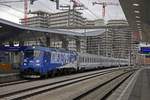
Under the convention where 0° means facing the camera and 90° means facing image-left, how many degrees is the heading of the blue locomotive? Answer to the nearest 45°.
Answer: approximately 45°
